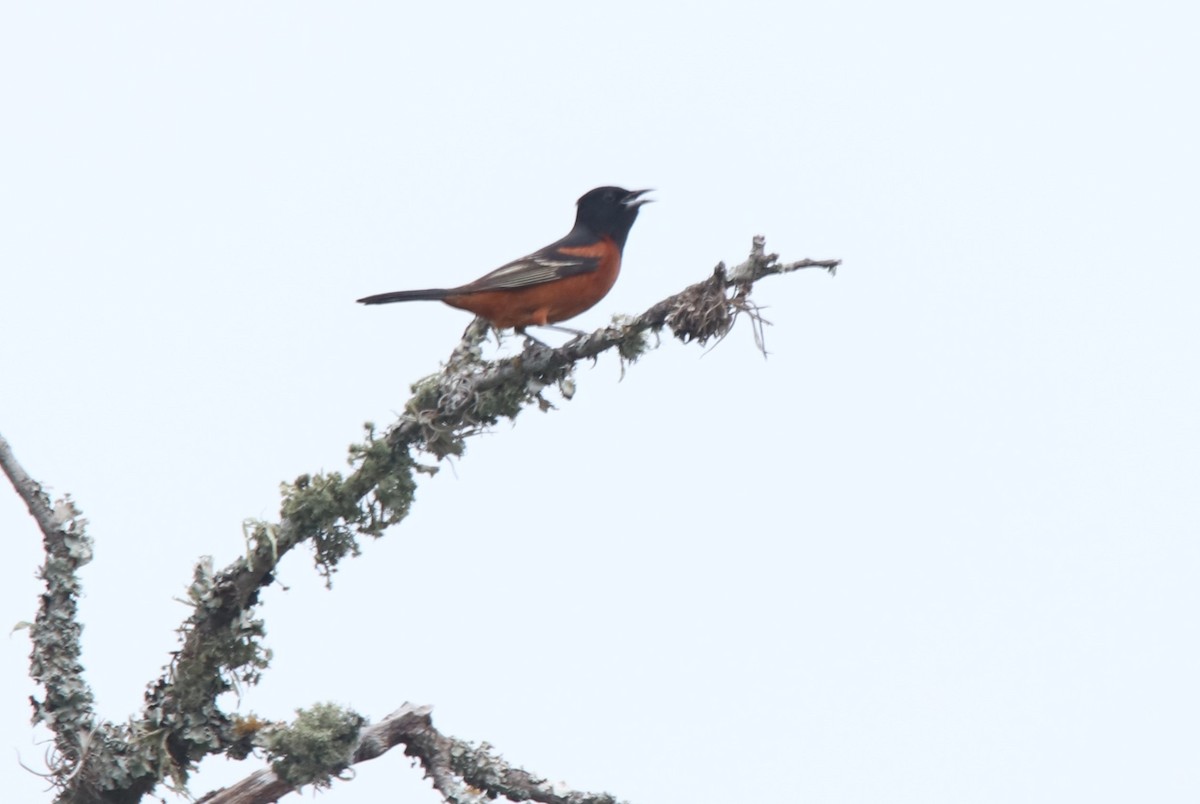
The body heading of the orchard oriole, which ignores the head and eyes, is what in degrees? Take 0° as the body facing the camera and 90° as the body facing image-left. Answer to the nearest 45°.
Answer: approximately 270°
